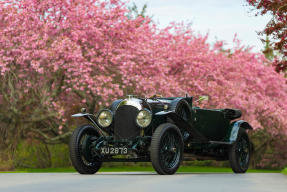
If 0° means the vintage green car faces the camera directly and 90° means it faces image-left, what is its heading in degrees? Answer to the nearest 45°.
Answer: approximately 45°

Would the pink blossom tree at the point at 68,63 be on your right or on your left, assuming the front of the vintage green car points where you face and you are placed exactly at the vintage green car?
on your right
